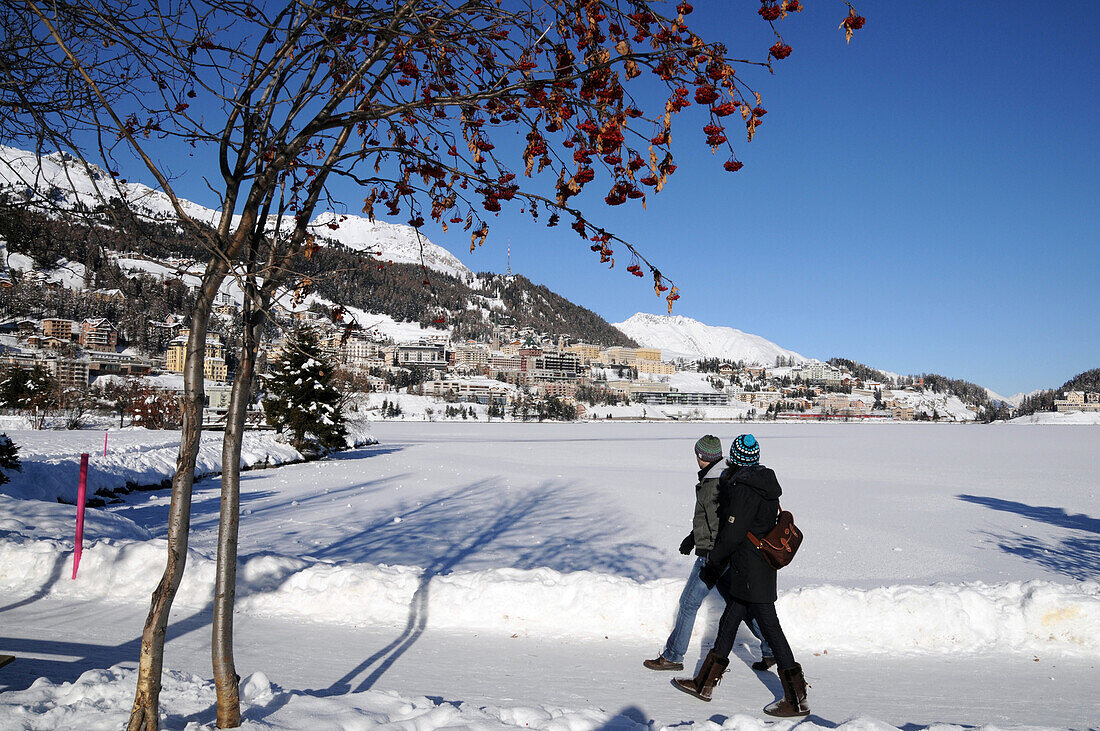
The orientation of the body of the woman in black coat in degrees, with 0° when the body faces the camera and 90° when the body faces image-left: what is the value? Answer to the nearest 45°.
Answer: approximately 90°

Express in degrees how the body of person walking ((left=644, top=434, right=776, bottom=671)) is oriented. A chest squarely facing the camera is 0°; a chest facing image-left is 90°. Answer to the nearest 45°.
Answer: approximately 90°

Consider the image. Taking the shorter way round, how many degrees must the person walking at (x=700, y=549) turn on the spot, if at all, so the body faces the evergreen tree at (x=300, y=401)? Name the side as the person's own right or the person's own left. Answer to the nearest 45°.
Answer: approximately 45° to the person's own right

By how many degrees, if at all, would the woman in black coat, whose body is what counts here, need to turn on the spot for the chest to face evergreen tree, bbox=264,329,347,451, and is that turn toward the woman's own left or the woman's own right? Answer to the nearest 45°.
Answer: approximately 45° to the woman's own right

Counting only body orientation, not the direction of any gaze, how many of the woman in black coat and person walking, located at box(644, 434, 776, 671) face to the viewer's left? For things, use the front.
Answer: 2

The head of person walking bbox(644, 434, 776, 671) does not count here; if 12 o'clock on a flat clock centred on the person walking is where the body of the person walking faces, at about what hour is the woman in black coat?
The woman in black coat is roughly at 8 o'clock from the person walking.

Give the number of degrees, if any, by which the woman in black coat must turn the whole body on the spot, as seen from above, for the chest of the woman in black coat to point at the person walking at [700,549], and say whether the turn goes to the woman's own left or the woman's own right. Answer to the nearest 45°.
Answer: approximately 45° to the woman's own right
